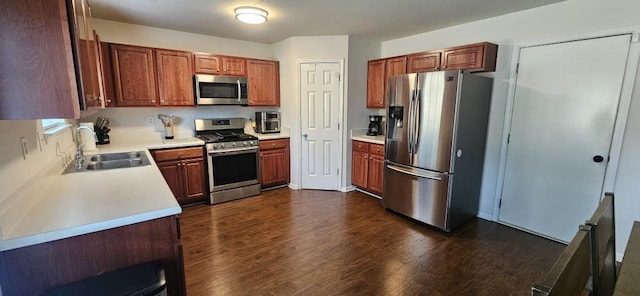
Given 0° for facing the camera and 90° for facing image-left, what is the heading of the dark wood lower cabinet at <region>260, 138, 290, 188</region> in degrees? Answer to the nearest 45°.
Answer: approximately 315°

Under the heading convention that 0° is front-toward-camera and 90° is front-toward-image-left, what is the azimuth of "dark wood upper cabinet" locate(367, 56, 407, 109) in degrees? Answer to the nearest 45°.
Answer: approximately 45°

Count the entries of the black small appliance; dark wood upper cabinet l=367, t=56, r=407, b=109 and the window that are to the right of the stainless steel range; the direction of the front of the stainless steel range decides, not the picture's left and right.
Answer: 1

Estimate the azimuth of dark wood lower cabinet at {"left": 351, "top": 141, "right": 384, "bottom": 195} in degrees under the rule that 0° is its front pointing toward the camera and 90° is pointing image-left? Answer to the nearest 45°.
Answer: approximately 45°

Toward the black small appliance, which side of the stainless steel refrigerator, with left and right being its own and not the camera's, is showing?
right

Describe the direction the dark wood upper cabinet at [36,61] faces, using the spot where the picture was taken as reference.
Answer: facing to the right of the viewer

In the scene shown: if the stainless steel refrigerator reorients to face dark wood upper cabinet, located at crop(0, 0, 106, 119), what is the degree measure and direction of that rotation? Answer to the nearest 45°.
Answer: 0° — it already faces it
